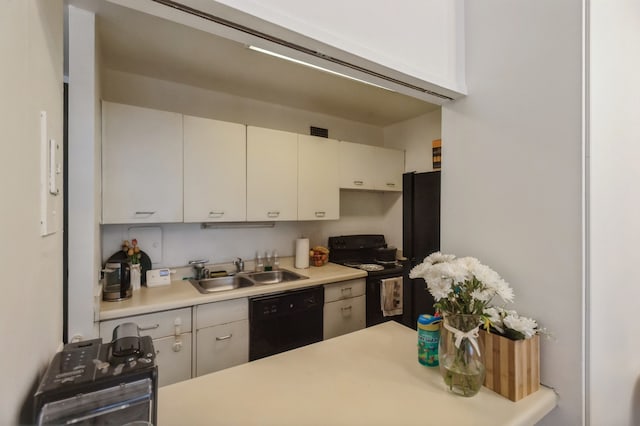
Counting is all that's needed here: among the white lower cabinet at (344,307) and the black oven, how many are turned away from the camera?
0

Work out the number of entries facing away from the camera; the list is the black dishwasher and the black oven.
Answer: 0

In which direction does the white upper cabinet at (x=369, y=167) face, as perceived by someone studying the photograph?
facing the viewer and to the right of the viewer

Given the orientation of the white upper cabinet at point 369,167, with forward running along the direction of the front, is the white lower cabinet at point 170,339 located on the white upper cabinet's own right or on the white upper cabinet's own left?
on the white upper cabinet's own right

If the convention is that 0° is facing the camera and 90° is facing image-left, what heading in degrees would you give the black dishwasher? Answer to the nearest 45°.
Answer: approximately 315°

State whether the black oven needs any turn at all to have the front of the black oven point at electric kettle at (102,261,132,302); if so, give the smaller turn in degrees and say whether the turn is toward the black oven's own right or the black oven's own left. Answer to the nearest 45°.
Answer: approximately 90° to the black oven's own right

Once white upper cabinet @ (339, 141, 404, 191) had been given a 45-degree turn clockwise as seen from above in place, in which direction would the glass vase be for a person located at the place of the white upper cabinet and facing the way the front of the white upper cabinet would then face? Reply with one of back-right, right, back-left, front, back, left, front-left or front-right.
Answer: front

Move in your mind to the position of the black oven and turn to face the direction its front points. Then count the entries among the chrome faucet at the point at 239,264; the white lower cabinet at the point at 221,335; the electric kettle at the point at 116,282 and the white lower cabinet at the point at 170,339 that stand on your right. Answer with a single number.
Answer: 4

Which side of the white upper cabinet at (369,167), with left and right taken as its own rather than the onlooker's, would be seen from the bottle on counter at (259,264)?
right

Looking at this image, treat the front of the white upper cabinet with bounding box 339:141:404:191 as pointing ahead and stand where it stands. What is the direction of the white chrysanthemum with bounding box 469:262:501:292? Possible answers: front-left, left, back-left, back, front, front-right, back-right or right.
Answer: front-right

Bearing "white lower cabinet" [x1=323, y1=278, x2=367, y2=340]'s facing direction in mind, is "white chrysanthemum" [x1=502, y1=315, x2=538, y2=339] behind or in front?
in front

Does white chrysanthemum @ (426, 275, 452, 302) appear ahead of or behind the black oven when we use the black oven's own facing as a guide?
ahead

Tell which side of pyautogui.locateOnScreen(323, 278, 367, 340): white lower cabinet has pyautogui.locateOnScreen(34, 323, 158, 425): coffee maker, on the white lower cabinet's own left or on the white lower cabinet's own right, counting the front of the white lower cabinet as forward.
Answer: on the white lower cabinet's own right
